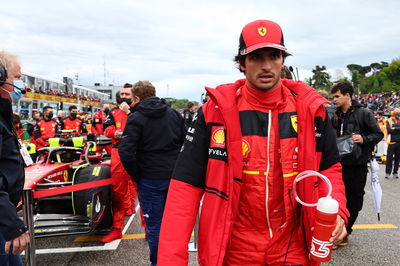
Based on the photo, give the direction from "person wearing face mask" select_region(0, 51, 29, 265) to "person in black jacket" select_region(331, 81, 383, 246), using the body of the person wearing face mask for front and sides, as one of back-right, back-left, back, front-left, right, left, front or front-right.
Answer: front

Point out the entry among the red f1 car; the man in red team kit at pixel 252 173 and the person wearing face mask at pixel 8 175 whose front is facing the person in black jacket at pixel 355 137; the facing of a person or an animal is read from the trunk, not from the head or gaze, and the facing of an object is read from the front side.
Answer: the person wearing face mask

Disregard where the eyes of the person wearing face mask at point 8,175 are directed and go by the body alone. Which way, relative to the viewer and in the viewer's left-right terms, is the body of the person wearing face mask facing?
facing to the right of the viewer

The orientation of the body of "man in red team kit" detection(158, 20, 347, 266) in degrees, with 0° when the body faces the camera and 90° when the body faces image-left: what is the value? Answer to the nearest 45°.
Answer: approximately 0°

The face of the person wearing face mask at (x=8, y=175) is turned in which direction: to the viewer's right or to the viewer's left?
to the viewer's right

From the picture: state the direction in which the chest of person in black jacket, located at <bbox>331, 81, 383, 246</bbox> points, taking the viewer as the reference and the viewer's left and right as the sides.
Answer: facing the viewer and to the left of the viewer

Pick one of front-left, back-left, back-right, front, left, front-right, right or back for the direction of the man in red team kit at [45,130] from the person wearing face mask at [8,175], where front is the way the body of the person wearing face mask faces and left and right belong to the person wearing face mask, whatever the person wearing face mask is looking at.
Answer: left

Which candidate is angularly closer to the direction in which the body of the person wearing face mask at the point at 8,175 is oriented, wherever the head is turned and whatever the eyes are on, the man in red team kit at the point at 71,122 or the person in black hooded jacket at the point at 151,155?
the person in black hooded jacket

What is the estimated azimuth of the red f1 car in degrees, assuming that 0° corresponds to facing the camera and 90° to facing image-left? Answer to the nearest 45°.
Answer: approximately 45°

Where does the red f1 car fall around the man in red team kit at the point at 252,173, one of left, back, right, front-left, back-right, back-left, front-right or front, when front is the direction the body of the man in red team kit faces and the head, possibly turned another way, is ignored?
back-right

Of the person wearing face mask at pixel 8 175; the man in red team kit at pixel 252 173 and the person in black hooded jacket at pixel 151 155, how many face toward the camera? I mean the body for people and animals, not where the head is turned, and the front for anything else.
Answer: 1

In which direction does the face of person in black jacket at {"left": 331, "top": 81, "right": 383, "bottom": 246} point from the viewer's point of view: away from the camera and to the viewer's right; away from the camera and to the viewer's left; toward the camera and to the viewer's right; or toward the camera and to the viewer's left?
toward the camera and to the viewer's left

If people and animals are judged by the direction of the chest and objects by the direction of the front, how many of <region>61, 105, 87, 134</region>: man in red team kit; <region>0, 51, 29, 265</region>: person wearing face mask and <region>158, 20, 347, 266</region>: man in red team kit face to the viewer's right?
1

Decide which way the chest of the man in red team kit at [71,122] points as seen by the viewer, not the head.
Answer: toward the camera

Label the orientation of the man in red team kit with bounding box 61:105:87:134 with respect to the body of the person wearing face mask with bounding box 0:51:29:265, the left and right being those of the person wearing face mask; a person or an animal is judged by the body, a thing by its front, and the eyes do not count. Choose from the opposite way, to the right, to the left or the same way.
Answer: to the right
